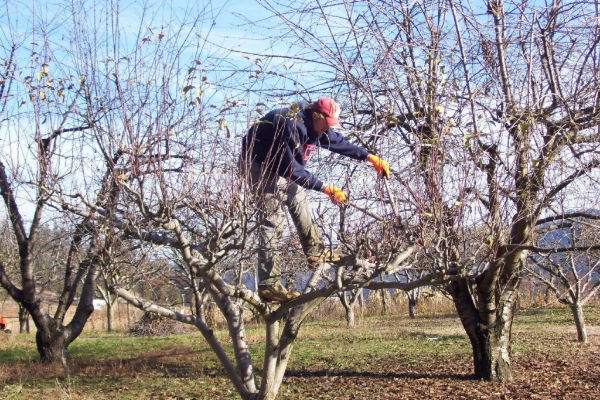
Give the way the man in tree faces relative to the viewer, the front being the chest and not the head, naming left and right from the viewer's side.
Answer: facing to the right of the viewer
